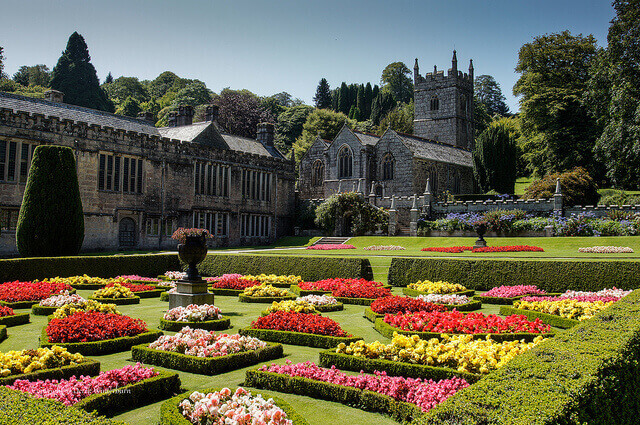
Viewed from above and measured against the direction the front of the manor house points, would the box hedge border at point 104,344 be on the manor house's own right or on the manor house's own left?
on the manor house's own right

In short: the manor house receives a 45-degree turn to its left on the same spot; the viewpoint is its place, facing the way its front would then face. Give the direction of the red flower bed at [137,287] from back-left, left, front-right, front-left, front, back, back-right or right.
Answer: right

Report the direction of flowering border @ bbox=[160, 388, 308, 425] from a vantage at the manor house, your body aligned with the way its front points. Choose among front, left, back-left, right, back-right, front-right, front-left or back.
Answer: front-right

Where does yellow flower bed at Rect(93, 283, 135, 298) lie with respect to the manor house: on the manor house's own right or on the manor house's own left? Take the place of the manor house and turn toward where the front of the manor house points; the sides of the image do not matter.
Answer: on the manor house's own right

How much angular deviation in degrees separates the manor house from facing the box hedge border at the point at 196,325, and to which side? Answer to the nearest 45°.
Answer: approximately 45° to its right

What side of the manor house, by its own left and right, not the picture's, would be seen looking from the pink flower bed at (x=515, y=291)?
front

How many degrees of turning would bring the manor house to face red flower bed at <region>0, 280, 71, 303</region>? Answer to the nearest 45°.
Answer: approximately 45° to its right

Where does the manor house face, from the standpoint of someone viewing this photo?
facing the viewer and to the right of the viewer

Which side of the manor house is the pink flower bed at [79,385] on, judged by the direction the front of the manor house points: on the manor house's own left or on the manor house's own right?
on the manor house's own right

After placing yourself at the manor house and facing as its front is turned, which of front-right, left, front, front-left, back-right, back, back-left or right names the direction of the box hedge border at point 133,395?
front-right
